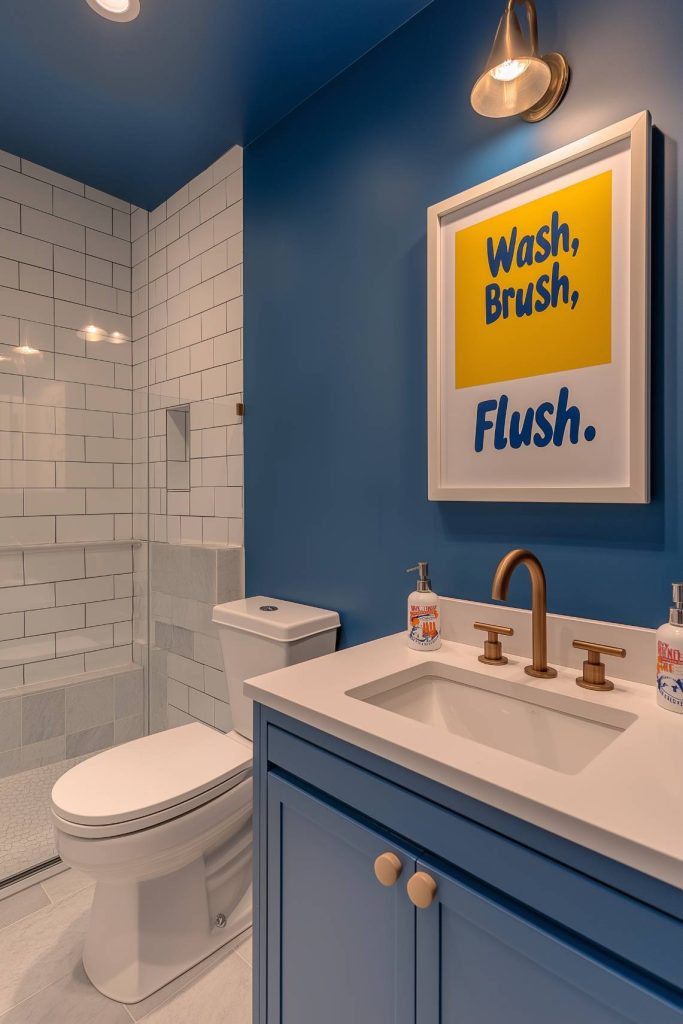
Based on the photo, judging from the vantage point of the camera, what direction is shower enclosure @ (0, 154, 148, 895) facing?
facing the viewer and to the right of the viewer

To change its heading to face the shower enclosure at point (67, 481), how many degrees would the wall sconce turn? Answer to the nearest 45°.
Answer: approximately 45° to its right

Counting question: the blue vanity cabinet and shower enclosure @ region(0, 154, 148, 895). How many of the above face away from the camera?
0

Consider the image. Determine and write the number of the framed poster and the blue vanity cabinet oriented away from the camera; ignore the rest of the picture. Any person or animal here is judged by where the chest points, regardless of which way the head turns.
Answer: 0

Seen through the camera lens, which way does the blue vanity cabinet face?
facing the viewer and to the left of the viewer
